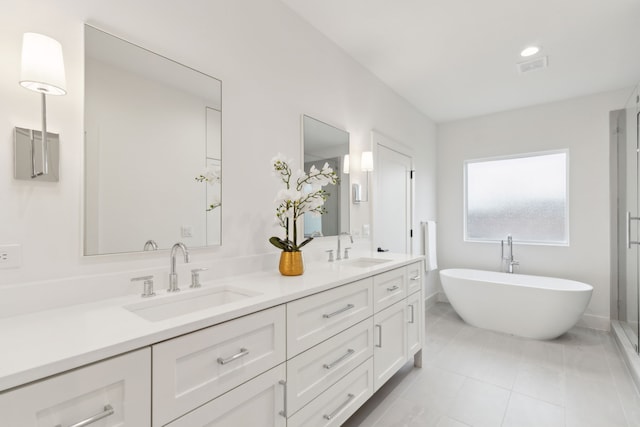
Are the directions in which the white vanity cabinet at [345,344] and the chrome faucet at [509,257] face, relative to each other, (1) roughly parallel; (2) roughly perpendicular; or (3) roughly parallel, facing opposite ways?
roughly perpendicular

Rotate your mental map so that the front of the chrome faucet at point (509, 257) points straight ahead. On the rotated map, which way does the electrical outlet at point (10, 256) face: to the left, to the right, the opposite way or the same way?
to the left

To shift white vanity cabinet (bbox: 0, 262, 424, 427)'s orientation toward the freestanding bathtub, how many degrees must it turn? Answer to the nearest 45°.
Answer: approximately 45° to its left

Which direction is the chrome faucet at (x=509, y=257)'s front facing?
toward the camera

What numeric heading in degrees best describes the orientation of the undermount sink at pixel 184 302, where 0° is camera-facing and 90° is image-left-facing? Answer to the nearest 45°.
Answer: approximately 315°

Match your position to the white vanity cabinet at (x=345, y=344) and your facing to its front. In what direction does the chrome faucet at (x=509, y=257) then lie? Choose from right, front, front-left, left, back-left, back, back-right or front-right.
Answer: left

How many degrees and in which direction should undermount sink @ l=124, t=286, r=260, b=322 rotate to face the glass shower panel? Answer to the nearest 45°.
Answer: approximately 45° to its left

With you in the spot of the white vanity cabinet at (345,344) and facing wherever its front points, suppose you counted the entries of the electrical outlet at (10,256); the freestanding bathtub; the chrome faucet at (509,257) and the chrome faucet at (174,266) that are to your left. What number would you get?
2

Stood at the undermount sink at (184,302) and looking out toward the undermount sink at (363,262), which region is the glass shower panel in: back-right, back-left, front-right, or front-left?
front-right

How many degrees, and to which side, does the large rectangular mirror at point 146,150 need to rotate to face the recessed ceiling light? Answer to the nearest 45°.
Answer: approximately 45° to its left

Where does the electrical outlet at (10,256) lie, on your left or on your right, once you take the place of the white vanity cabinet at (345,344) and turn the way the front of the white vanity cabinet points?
on your right

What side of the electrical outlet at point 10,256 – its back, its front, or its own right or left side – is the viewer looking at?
front

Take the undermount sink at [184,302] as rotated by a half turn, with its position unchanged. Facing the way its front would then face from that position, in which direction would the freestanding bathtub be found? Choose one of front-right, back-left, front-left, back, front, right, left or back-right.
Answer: back-right

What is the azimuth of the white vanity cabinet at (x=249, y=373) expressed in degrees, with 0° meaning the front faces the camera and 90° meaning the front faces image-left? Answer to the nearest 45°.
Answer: approximately 315°

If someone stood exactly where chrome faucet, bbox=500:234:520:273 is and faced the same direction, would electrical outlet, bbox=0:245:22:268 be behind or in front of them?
in front

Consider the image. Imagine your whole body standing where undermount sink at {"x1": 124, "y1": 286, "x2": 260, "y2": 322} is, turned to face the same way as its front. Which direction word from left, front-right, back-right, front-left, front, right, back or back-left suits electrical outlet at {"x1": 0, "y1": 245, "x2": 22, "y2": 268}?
back-right
